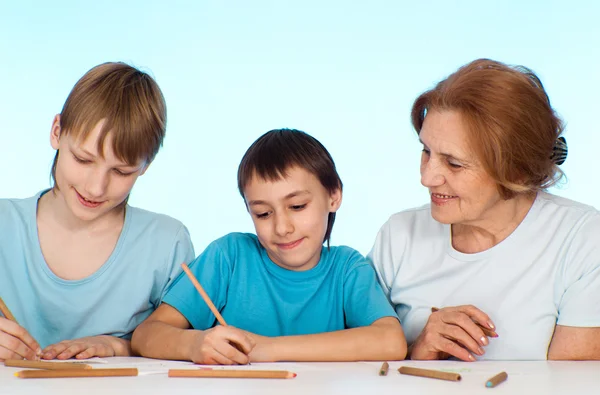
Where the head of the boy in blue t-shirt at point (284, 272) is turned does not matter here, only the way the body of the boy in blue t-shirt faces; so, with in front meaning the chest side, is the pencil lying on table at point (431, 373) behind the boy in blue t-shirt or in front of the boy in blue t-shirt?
in front

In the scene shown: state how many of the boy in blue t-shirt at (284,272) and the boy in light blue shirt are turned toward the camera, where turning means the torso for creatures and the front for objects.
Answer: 2

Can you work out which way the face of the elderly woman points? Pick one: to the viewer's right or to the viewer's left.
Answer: to the viewer's left

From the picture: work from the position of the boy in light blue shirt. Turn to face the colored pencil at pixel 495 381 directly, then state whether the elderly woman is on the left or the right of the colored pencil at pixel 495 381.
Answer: left

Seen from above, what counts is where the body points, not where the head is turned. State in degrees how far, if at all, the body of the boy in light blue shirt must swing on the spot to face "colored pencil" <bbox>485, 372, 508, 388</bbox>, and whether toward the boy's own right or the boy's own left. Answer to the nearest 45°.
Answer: approximately 45° to the boy's own left

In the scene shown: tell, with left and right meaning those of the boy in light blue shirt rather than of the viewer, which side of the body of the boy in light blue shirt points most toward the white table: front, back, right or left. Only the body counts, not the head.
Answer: front

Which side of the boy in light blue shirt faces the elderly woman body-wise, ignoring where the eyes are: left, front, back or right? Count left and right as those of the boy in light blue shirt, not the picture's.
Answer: left

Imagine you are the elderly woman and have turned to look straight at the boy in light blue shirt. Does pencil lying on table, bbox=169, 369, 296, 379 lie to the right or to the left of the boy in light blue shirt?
left

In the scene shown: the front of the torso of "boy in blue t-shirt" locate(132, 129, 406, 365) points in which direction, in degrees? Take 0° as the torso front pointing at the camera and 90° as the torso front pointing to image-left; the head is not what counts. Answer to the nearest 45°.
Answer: approximately 0°

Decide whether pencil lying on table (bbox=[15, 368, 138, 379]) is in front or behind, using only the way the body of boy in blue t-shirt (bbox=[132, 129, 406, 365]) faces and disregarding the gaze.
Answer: in front
